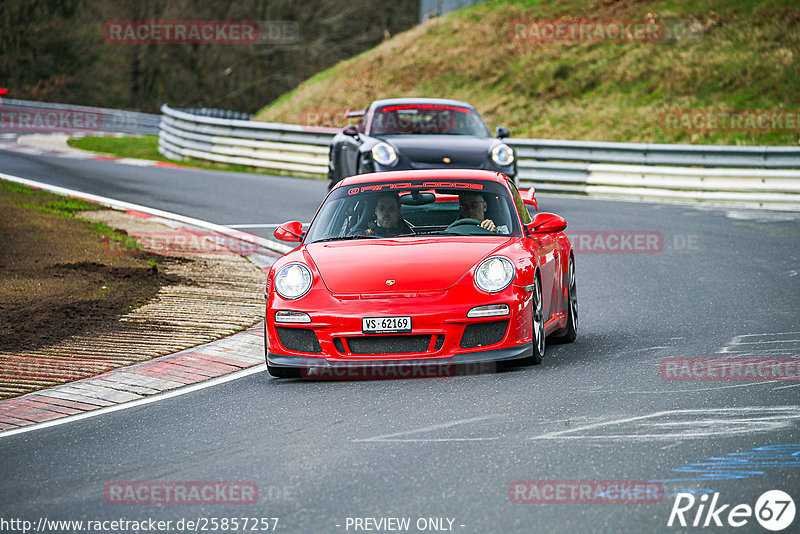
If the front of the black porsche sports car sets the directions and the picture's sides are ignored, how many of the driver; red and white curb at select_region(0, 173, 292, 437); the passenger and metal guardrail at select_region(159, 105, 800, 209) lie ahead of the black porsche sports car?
3

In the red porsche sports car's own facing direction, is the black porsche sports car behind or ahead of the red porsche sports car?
behind

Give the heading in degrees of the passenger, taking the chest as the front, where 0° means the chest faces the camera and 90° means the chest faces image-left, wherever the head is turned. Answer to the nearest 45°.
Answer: approximately 0°

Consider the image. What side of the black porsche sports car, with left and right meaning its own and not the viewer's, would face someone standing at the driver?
front

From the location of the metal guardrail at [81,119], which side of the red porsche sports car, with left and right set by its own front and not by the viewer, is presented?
back

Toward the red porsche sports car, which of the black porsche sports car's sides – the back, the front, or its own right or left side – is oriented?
front

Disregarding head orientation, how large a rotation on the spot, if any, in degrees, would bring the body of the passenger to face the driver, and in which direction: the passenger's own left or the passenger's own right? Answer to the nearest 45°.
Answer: approximately 90° to the passenger's own left

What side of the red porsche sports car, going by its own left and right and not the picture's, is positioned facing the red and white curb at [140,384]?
right

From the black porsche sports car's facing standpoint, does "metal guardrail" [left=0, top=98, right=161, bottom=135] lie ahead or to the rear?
to the rear

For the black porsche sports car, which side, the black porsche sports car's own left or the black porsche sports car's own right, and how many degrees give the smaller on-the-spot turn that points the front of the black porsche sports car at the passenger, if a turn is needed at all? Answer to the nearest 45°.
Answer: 0° — it already faces them

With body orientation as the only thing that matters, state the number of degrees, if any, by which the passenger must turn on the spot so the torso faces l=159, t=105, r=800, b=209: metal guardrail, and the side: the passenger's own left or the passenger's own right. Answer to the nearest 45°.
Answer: approximately 180°
